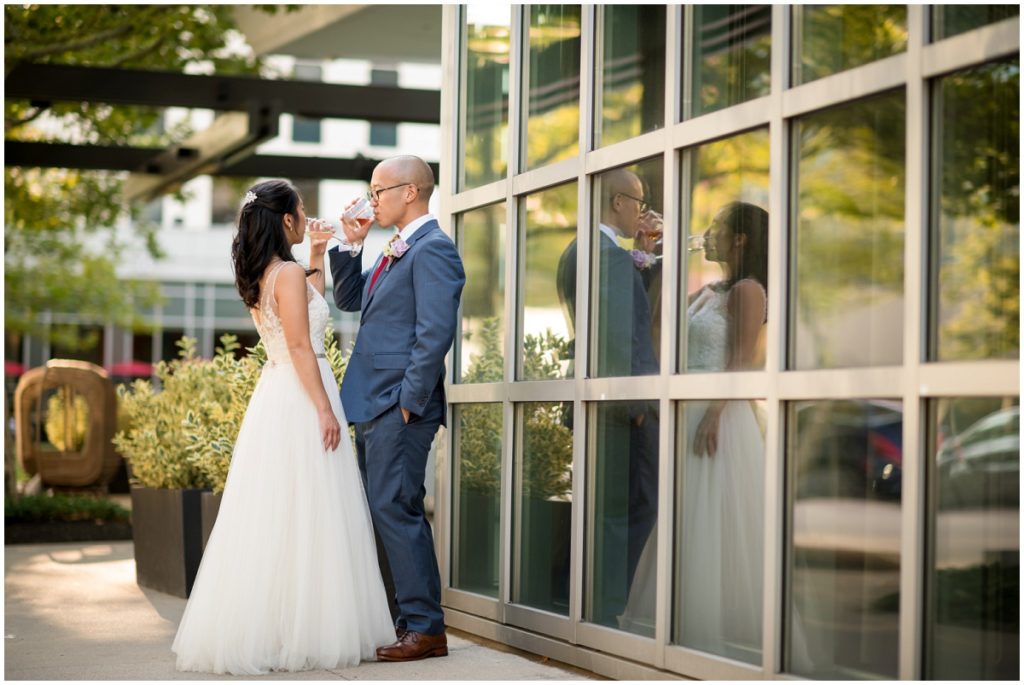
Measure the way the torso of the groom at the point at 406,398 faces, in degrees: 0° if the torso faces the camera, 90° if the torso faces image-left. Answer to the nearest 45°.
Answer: approximately 90°

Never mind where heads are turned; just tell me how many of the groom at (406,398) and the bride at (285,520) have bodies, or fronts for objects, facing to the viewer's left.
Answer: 1

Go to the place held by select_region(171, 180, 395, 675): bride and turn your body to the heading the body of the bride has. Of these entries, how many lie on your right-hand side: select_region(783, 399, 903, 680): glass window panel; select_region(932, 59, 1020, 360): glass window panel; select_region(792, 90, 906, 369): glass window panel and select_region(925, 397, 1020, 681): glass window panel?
4

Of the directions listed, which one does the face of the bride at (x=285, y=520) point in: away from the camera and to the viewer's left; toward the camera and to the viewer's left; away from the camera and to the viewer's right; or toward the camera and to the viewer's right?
away from the camera and to the viewer's right

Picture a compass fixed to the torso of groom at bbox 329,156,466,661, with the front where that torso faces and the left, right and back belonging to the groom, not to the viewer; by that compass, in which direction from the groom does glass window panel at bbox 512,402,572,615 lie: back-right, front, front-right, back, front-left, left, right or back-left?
back

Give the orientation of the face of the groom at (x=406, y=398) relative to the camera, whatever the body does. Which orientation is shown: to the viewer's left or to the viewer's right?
to the viewer's left

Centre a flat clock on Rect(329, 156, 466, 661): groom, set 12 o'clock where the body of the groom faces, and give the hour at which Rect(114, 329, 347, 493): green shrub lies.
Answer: The green shrub is roughly at 2 o'clock from the groom.

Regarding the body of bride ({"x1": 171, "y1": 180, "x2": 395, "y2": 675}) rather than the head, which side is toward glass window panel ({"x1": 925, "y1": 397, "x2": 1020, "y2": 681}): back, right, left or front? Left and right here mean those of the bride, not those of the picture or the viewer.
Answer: right

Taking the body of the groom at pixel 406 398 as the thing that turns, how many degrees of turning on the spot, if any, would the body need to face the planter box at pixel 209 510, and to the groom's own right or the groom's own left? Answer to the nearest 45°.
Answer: approximately 45° to the groom's own right

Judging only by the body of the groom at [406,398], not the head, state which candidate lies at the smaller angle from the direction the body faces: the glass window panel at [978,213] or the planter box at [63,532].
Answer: the planter box

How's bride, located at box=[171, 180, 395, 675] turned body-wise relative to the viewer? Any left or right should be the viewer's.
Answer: facing away from the viewer and to the right of the viewer

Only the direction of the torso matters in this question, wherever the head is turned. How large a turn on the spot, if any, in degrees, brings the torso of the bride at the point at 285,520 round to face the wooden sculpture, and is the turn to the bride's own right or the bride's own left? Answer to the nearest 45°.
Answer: approximately 45° to the bride's own left

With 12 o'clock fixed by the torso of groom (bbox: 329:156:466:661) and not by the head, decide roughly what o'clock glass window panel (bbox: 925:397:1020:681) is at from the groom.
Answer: The glass window panel is roughly at 8 o'clock from the groom.
